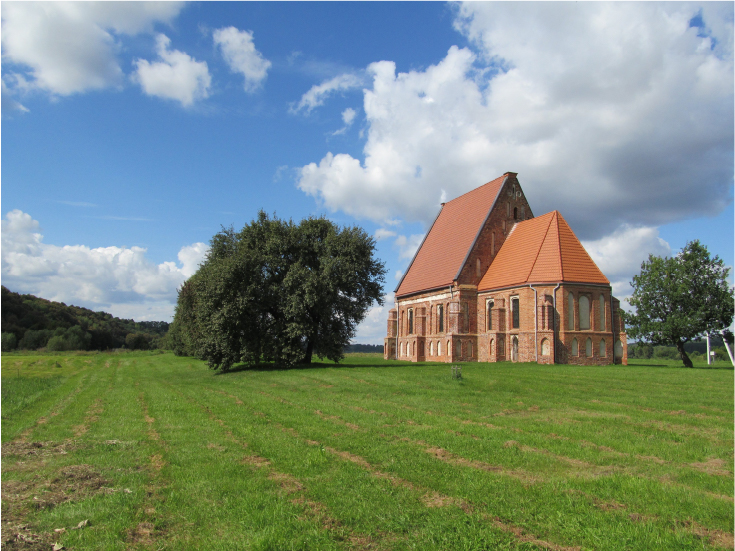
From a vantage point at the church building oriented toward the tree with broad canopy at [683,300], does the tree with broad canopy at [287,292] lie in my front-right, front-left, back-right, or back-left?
back-right

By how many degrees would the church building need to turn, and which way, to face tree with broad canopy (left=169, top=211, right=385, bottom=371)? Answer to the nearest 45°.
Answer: approximately 90° to its left

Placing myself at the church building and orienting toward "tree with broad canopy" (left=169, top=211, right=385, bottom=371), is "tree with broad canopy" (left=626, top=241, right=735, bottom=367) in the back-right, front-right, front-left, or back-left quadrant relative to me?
back-left

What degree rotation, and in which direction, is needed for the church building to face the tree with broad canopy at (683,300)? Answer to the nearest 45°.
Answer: approximately 135° to its right

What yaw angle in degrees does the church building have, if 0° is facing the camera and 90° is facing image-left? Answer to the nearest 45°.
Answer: approximately 135°
